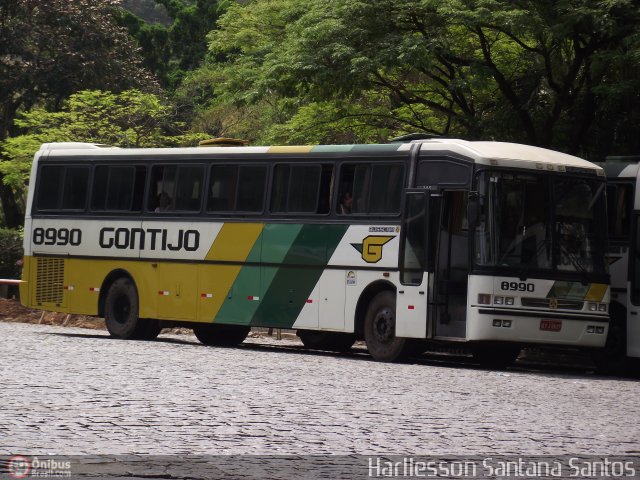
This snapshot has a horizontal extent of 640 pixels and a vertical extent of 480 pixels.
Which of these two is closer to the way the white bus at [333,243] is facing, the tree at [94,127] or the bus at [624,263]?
the bus

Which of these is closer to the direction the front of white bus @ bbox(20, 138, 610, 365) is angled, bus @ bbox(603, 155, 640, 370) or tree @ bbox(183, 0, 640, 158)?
the bus

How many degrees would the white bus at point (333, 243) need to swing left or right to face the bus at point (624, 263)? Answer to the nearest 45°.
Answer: approximately 45° to its left

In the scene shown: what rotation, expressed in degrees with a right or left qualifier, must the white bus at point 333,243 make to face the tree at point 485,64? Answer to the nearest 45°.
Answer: approximately 90° to its left

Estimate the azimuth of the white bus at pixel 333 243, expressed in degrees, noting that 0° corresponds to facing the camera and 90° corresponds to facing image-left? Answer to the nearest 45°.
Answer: approximately 315°

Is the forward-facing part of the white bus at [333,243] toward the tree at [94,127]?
no
